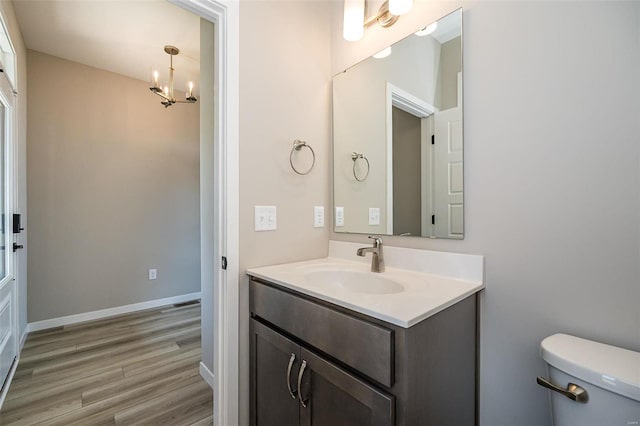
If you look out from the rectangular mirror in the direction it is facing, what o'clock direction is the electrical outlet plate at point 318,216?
The electrical outlet plate is roughly at 2 o'clock from the rectangular mirror.

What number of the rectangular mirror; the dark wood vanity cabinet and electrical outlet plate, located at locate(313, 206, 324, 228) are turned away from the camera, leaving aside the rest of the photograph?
0

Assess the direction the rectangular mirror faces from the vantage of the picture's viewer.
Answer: facing the viewer and to the left of the viewer

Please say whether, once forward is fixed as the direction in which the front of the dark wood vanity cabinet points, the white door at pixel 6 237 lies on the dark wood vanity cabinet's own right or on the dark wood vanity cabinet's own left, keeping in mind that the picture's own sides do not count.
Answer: on the dark wood vanity cabinet's own right

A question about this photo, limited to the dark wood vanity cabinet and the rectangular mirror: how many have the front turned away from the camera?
0

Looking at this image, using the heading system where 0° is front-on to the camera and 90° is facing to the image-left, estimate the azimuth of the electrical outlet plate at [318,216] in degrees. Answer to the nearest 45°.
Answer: approximately 315°
